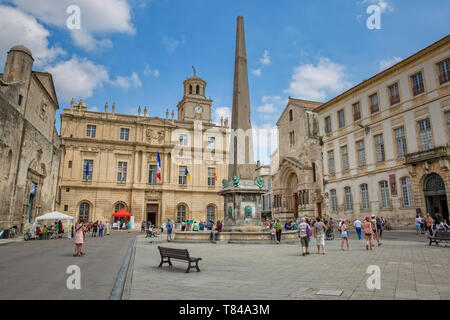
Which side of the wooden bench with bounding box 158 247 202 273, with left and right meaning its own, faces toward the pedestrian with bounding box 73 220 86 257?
left

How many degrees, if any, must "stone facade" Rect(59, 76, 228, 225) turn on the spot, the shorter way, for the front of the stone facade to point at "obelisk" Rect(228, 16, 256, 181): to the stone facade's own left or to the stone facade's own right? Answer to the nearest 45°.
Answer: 0° — it already faces it

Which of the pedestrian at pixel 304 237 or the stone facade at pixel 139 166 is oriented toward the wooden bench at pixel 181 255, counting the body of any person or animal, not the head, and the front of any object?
the stone facade

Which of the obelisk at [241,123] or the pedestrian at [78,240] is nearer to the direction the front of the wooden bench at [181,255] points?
the obelisk

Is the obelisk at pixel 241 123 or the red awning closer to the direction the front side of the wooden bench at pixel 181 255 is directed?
the obelisk

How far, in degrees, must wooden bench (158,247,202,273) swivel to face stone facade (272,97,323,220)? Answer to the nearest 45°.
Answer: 0° — it already faces it

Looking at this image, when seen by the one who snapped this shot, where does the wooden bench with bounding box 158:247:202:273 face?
facing away from the viewer and to the right of the viewer
